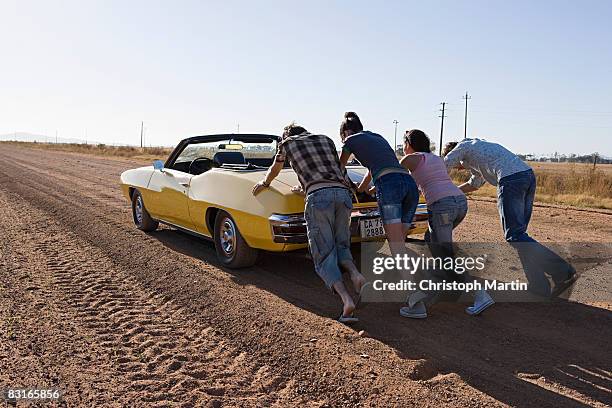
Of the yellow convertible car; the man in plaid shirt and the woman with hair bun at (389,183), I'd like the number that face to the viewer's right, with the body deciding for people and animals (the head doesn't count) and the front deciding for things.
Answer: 0

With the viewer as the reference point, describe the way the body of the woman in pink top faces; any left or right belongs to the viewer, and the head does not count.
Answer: facing away from the viewer and to the left of the viewer

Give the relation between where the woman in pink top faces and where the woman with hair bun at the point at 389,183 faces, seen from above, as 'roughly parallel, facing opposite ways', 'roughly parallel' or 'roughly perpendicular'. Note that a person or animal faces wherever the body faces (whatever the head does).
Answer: roughly parallel

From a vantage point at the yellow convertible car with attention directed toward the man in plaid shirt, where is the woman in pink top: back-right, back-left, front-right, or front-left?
front-left

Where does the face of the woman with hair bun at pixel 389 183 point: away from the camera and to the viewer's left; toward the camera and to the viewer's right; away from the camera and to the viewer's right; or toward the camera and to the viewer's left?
away from the camera and to the viewer's left

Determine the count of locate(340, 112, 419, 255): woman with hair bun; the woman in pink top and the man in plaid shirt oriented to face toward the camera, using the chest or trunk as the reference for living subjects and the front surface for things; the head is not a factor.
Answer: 0

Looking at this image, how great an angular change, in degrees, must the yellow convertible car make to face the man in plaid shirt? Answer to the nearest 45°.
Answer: approximately 180°

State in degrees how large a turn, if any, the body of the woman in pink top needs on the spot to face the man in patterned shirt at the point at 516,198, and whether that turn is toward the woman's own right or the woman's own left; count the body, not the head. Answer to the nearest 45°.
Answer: approximately 90° to the woman's own right

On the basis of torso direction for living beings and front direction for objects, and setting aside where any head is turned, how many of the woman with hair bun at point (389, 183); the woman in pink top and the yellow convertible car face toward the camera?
0

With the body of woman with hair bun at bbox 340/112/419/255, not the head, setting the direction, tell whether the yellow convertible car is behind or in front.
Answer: in front

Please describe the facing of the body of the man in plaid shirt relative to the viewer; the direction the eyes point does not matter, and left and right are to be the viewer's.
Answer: facing away from the viewer and to the left of the viewer

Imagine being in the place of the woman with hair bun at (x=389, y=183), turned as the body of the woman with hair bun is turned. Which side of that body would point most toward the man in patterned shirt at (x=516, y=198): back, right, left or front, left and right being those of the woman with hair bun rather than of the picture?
right

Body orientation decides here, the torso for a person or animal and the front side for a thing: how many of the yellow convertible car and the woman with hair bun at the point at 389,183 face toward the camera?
0

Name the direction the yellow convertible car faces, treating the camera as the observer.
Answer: facing away from the viewer and to the left of the viewer

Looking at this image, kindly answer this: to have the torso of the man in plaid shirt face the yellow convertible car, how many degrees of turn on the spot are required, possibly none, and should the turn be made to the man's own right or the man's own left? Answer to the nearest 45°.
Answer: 0° — they already face it
